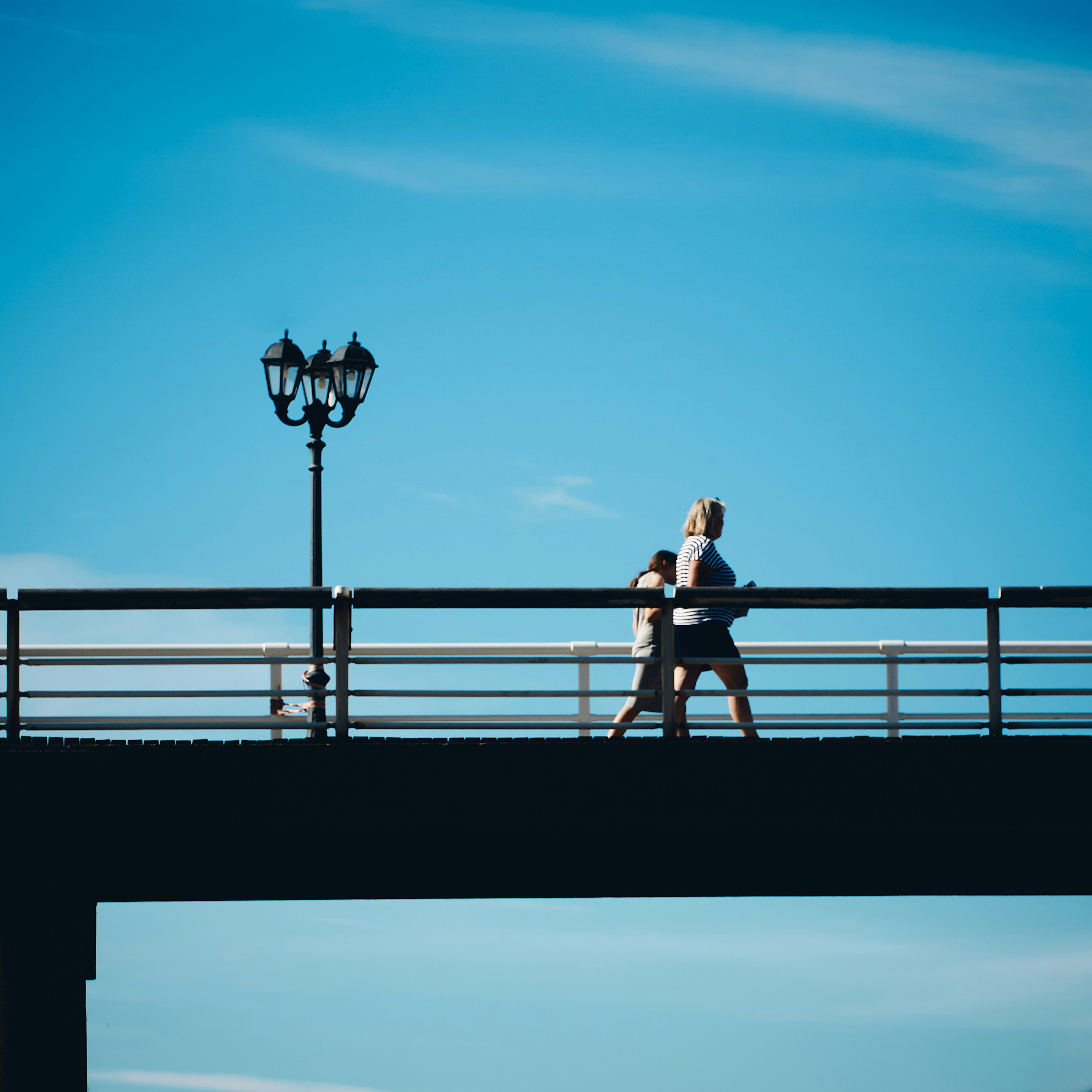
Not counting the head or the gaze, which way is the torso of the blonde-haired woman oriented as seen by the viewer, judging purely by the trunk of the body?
to the viewer's right

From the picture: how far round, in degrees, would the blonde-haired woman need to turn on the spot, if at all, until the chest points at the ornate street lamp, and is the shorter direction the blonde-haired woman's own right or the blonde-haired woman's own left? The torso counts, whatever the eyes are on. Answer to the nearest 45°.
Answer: approximately 135° to the blonde-haired woman's own left
